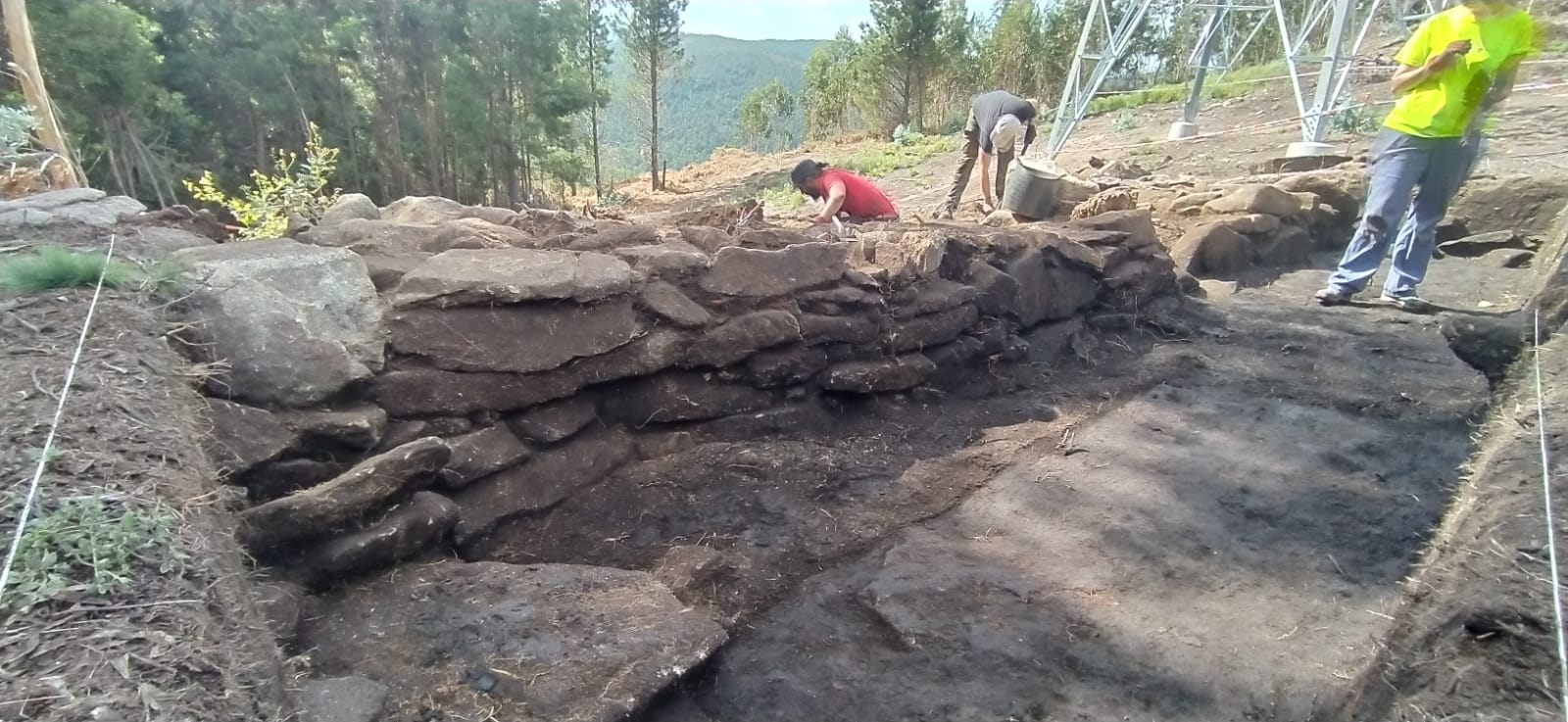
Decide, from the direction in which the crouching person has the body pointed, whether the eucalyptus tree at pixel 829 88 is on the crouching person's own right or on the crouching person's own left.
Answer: on the crouching person's own right

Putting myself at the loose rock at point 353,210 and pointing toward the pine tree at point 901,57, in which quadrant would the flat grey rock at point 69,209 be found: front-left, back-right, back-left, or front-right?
back-left

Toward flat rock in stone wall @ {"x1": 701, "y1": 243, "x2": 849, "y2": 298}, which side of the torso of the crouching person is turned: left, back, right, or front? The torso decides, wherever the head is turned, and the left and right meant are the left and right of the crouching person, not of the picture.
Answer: left

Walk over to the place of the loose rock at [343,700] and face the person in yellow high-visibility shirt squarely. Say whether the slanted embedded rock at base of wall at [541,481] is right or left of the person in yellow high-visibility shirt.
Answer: left

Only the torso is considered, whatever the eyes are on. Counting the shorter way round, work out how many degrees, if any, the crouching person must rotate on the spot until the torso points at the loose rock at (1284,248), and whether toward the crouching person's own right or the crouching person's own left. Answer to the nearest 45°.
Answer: approximately 180°

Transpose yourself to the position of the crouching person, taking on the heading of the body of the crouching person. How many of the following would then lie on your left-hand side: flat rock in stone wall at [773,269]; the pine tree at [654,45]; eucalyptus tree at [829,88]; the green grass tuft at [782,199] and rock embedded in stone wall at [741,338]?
2

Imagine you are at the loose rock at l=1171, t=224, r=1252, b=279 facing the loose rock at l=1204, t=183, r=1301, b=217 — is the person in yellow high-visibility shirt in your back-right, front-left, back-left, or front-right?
back-right

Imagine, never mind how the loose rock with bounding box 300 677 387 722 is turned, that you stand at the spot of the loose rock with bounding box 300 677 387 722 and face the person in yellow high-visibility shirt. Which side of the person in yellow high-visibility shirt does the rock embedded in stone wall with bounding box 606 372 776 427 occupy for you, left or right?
left

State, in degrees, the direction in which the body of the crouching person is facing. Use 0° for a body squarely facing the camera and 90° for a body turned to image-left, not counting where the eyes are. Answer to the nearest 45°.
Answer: approximately 90°

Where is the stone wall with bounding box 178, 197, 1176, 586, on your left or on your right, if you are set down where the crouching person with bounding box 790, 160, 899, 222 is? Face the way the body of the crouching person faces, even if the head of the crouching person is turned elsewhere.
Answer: on your left
